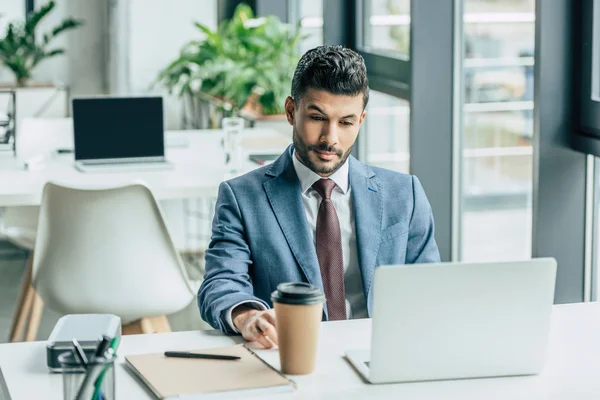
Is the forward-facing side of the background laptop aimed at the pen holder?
yes

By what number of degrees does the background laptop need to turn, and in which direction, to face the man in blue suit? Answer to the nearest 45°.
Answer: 0° — it already faces them

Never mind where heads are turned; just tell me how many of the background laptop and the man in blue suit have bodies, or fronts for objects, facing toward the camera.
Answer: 2

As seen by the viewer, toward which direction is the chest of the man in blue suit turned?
toward the camera

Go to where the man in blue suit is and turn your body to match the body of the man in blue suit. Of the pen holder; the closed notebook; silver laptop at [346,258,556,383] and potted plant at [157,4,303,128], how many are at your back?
1

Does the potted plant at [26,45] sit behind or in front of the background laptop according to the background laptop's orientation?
behind

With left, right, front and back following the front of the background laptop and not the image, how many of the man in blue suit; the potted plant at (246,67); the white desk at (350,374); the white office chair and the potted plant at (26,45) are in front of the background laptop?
3

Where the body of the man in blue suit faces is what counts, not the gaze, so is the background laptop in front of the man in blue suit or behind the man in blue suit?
behind

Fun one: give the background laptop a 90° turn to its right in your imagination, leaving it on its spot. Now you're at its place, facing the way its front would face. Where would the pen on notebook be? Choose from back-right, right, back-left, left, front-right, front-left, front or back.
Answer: left

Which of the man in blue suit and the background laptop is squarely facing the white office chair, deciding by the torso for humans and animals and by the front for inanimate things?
the background laptop

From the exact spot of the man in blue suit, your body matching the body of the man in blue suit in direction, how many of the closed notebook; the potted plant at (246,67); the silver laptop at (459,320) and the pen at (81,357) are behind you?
1

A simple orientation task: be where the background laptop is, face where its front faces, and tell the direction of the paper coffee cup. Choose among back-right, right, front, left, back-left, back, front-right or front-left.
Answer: front

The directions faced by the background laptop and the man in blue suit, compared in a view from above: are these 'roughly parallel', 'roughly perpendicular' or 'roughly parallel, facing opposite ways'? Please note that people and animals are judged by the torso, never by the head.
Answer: roughly parallel

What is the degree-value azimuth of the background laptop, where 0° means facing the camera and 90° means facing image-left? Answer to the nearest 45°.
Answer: approximately 0°

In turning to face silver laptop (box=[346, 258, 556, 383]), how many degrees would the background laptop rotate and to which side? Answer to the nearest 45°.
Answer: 0° — it already faces it

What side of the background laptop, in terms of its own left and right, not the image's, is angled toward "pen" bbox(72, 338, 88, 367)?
front
